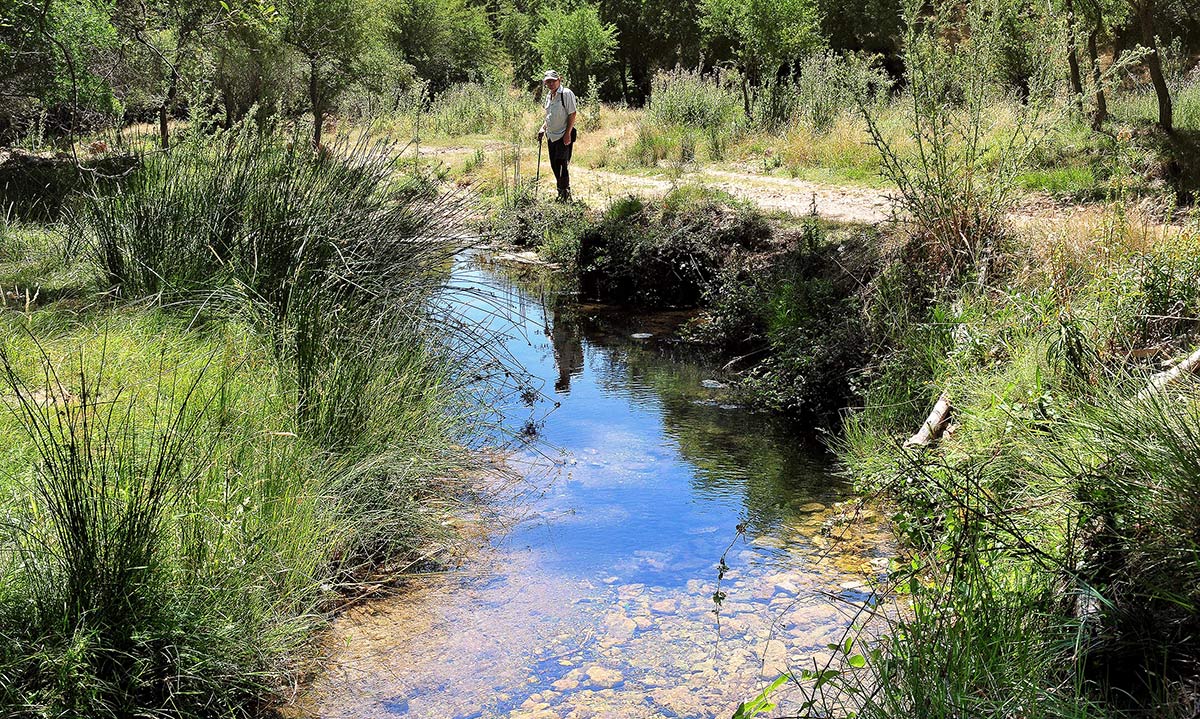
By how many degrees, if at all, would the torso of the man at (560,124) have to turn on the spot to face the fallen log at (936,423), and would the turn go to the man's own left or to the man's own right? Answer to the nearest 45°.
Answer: approximately 45° to the man's own left

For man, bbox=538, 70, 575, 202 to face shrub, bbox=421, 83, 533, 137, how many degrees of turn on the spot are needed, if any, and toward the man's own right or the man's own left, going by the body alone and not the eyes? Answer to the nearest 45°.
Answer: approximately 135° to the man's own right

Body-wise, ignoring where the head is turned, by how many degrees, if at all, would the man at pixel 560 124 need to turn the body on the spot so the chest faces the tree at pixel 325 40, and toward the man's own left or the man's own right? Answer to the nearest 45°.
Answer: approximately 90° to the man's own right

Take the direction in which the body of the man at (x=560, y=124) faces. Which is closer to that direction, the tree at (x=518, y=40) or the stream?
the stream

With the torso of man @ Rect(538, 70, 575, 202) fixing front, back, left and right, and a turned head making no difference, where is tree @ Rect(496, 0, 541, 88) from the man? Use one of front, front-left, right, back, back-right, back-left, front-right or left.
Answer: back-right

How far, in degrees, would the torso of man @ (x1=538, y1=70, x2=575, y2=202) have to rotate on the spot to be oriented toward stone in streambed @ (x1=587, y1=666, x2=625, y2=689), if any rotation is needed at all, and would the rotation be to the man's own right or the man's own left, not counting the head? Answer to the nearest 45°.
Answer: approximately 45° to the man's own left

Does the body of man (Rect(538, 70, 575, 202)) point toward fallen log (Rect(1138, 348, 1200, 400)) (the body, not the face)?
no

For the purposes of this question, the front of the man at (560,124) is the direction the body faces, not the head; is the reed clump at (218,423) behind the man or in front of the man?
in front

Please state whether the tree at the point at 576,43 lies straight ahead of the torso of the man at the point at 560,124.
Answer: no

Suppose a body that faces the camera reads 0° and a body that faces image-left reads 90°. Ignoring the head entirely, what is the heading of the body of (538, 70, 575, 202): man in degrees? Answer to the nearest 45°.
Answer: approximately 45°

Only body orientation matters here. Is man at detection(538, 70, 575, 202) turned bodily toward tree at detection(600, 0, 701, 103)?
no

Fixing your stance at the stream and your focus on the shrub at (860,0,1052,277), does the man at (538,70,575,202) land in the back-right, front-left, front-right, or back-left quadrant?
front-left

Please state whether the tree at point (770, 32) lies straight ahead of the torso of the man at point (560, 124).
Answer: no

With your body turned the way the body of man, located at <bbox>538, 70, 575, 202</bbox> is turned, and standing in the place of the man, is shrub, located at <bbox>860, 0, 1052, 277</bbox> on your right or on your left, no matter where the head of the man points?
on your left
